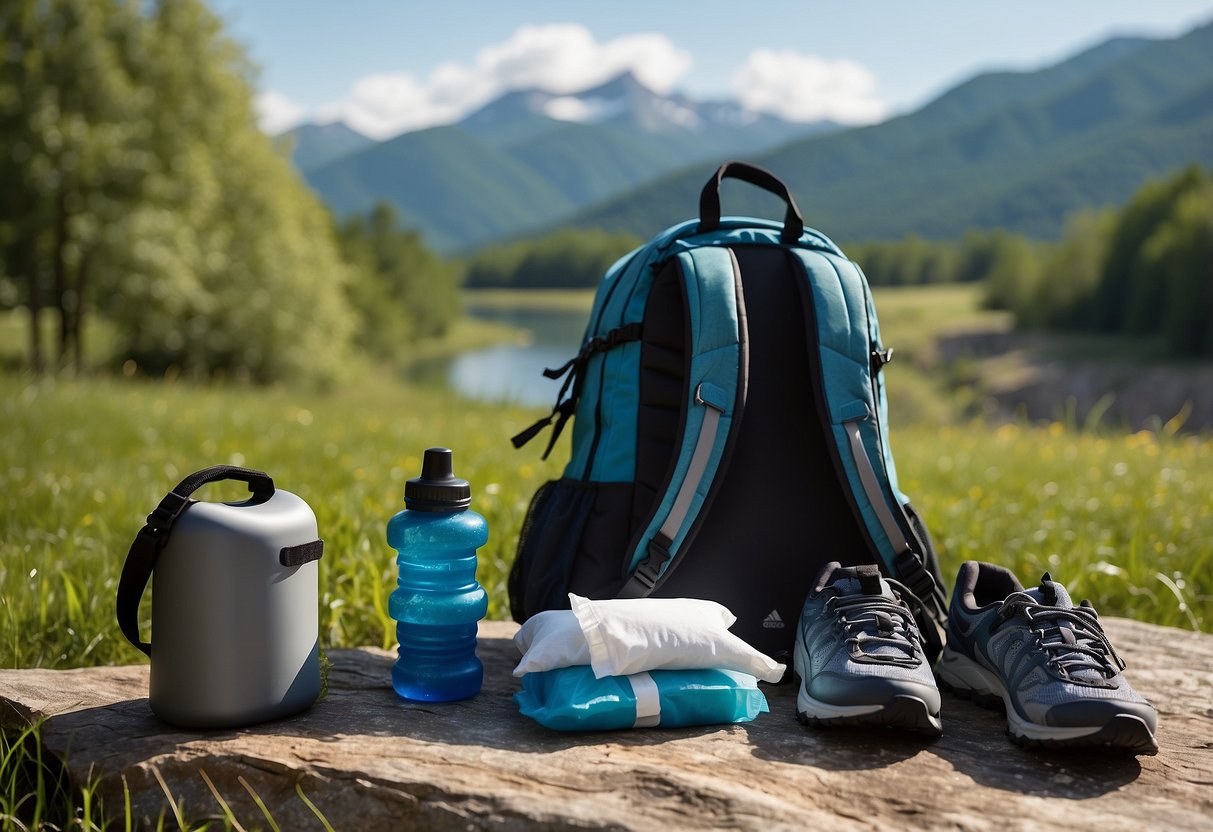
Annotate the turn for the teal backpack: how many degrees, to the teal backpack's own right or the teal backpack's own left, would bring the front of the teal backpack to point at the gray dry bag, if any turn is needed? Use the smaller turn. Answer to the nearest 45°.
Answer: approximately 90° to the teal backpack's own left

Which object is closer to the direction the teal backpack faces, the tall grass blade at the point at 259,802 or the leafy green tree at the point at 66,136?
the leafy green tree

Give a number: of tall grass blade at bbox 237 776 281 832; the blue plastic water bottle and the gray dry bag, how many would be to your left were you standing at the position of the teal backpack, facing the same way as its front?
3

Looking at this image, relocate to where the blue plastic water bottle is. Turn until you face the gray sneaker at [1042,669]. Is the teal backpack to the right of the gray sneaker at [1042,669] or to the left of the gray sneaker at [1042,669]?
left

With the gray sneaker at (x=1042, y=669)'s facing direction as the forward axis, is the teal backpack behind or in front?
behind

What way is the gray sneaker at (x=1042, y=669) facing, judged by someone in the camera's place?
facing the viewer and to the right of the viewer

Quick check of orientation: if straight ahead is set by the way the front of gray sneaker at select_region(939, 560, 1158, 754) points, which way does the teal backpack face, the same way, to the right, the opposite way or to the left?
the opposite way

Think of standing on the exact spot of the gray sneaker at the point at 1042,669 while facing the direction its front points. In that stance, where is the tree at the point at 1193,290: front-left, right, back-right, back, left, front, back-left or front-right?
back-left

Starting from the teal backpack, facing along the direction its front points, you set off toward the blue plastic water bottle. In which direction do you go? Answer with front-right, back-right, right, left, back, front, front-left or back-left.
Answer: left
